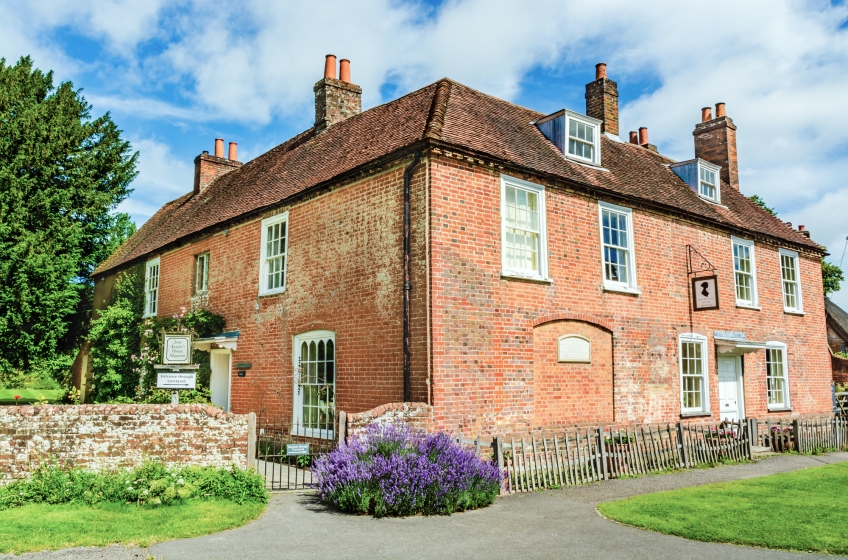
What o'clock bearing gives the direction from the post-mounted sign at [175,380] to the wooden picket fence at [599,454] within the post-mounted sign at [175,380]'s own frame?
The wooden picket fence is roughly at 9 o'clock from the post-mounted sign.

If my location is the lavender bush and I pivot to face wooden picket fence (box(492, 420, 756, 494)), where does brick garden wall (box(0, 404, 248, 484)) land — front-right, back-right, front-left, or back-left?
back-left

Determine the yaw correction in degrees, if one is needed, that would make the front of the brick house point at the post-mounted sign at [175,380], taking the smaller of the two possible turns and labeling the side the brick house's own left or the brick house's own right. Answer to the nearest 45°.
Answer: approximately 90° to the brick house's own right

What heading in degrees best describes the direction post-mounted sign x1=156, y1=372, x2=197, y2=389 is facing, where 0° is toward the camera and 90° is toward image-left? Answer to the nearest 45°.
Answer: approximately 0°

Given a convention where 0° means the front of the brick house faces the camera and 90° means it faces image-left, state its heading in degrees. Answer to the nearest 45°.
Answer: approximately 315°

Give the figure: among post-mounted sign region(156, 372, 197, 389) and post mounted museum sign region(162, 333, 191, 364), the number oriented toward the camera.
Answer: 2

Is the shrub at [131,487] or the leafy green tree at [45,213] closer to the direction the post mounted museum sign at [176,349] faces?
the shrub

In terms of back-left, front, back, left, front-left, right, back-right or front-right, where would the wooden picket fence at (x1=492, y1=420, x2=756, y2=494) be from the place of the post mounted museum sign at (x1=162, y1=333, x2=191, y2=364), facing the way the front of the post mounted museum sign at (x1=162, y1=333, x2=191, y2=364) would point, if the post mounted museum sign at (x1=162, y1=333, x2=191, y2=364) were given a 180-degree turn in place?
right

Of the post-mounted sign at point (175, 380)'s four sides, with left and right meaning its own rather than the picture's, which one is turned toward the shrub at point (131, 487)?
front
